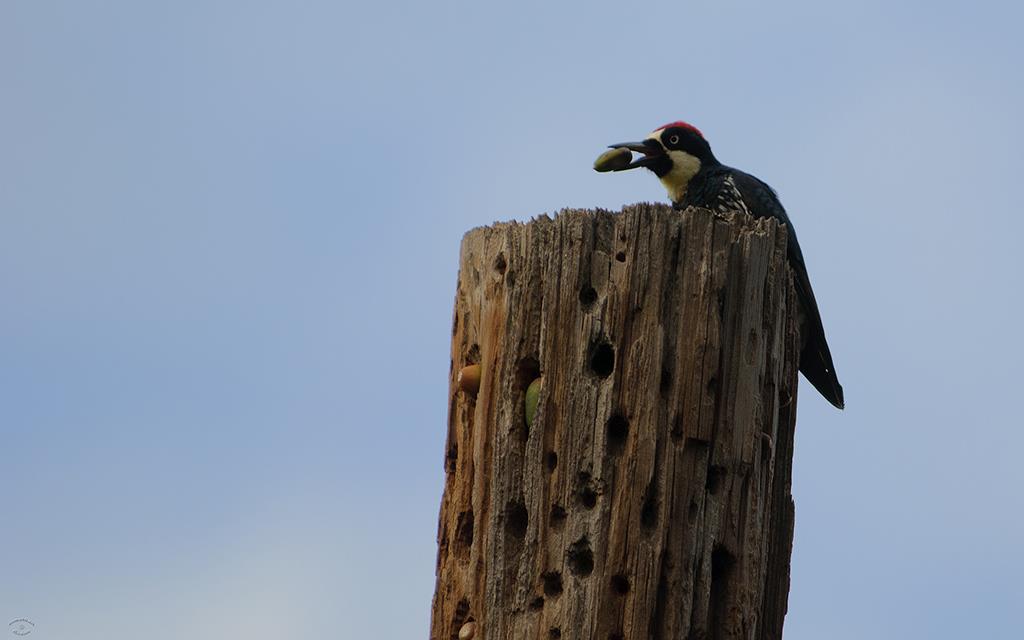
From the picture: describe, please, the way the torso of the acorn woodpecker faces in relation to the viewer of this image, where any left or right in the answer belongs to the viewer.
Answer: facing to the left of the viewer

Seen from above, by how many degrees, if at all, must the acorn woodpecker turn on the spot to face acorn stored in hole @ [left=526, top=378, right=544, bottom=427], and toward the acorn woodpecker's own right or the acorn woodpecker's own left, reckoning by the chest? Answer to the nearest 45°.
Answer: approximately 90° to the acorn woodpecker's own left
